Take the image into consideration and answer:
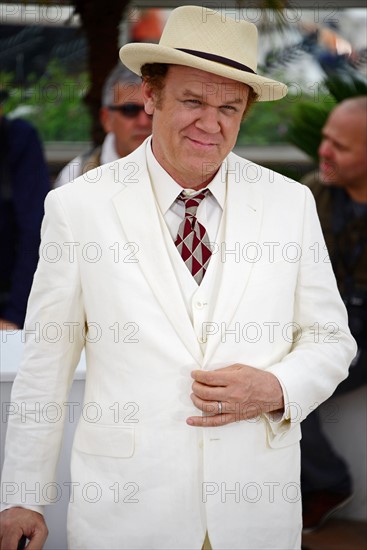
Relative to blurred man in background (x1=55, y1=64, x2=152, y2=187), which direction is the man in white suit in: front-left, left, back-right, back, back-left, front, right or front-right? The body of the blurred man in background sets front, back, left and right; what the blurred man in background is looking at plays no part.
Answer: front-right

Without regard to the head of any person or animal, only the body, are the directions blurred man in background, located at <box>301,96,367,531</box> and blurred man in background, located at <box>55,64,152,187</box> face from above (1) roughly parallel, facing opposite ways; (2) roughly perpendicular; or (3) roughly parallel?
roughly perpendicular

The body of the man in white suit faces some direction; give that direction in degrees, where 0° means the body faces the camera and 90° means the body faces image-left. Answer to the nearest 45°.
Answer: approximately 0°

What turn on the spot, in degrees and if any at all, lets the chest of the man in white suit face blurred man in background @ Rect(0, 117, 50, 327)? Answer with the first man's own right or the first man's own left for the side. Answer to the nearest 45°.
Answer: approximately 180°

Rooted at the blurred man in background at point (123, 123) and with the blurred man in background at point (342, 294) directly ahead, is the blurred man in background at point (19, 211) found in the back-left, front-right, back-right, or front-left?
back-right

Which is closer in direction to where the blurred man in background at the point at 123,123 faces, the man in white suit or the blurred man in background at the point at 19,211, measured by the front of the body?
the man in white suit

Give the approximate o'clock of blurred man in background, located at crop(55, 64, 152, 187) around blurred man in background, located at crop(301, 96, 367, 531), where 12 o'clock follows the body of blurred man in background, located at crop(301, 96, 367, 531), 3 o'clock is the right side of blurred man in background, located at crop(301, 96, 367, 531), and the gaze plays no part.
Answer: blurred man in background, located at crop(55, 64, 152, 187) is roughly at 2 o'clock from blurred man in background, located at crop(301, 96, 367, 531).

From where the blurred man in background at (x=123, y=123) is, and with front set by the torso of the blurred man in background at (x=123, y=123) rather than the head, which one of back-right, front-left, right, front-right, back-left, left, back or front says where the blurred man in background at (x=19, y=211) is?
right

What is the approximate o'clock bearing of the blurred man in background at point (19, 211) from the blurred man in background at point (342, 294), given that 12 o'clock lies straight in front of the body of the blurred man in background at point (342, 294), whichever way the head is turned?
the blurred man in background at point (19, 211) is roughly at 1 o'clock from the blurred man in background at point (342, 294).

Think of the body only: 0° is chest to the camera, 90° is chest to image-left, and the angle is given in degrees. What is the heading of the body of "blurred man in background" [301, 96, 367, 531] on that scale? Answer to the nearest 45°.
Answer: approximately 45°

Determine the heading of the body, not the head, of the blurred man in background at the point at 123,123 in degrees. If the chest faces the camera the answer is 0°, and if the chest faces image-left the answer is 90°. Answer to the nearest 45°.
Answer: approximately 315°
